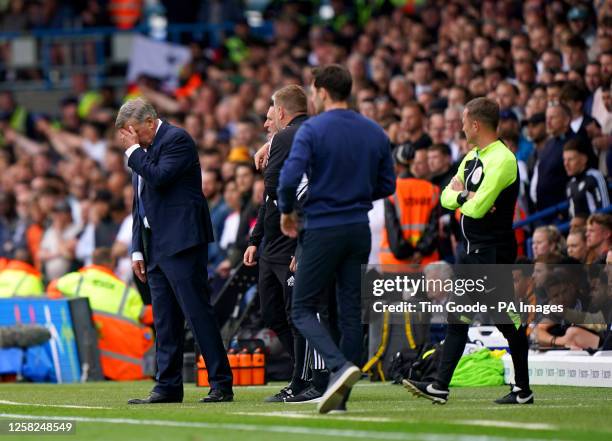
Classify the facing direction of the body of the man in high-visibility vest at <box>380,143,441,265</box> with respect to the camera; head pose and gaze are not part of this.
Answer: away from the camera

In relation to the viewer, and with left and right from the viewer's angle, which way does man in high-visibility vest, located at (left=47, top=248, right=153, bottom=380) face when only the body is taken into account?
facing away from the viewer

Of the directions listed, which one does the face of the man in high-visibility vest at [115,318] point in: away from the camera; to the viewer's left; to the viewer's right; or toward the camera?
away from the camera

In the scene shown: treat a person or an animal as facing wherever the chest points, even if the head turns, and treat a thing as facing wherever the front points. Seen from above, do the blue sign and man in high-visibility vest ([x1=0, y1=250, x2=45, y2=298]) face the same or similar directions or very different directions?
very different directions

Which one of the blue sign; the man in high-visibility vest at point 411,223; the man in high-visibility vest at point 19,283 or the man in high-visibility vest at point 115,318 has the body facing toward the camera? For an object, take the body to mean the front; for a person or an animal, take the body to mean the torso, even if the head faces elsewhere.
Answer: the blue sign

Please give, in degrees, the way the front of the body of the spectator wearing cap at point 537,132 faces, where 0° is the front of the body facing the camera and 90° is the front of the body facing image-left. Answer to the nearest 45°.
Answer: approximately 45°

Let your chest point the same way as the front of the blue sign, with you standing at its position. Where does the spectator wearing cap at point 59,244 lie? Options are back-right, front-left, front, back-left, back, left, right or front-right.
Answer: back

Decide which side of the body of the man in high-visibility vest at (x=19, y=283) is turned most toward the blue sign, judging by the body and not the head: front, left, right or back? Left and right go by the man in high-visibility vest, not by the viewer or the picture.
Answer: back

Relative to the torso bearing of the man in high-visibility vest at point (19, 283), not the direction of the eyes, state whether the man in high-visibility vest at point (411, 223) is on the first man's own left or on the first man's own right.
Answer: on the first man's own right

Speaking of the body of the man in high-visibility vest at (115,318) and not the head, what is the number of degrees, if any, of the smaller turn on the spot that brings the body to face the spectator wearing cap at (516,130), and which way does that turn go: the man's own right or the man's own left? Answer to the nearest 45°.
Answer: approximately 90° to the man's own right

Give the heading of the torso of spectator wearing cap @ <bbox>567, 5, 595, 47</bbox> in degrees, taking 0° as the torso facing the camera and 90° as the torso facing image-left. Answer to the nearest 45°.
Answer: approximately 45°

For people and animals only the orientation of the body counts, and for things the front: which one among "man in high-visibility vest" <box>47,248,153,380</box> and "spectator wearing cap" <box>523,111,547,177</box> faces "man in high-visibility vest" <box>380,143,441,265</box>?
the spectator wearing cap

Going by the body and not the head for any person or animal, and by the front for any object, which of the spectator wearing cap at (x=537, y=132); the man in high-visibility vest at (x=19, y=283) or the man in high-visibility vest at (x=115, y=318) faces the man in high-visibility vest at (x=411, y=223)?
the spectator wearing cap
